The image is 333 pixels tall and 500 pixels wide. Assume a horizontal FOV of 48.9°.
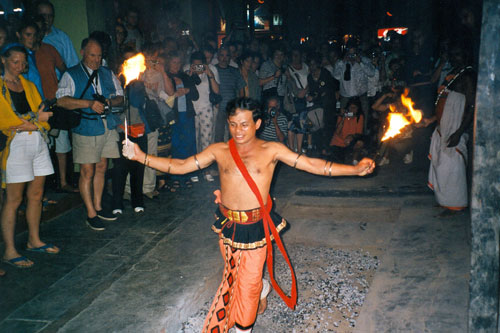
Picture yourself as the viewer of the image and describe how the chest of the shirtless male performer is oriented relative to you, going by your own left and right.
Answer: facing the viewer
